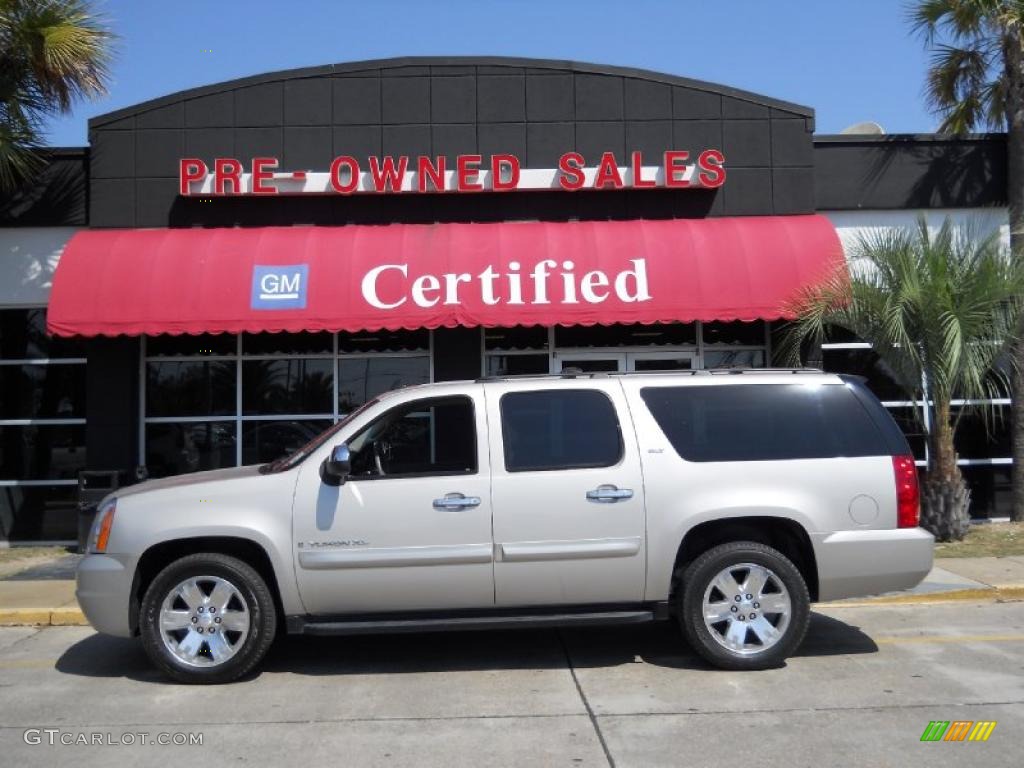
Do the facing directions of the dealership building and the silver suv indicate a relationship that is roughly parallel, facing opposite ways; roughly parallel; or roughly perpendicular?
roughly perpendicular

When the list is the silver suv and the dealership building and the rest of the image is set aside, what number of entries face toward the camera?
1

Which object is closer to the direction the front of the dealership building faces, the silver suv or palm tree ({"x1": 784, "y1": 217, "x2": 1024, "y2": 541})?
the silver suv

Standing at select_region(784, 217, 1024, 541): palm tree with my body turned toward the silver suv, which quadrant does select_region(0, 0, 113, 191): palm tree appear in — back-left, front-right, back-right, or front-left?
front-right

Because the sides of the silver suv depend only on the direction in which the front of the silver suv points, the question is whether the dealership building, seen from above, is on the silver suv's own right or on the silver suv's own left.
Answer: on the silver suv's own right

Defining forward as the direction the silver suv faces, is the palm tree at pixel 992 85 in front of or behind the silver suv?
behind

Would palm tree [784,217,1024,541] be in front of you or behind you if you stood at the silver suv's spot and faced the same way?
behind

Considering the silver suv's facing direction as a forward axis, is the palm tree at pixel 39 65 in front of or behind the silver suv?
in front

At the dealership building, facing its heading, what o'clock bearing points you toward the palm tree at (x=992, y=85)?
The palm tree is roughly at 9 o'clock from the dealership building.

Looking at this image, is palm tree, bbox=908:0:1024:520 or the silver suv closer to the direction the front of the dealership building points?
the silver suv

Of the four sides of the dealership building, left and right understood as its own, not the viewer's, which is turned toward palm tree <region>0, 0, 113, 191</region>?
right

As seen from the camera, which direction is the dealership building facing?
toward the camera

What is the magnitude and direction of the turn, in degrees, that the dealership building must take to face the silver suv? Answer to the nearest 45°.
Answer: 0° — it already faces it

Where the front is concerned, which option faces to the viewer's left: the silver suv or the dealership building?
the silver suv

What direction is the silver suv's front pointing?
to the viewer's left
